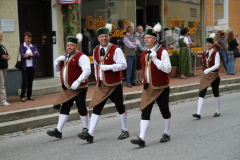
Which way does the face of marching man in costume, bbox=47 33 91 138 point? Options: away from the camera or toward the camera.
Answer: toward the camera

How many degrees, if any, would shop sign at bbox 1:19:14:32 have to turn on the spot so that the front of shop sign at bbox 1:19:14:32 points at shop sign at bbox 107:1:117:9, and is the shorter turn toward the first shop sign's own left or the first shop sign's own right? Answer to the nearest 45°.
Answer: approximately 135° to the first shop sign's own left

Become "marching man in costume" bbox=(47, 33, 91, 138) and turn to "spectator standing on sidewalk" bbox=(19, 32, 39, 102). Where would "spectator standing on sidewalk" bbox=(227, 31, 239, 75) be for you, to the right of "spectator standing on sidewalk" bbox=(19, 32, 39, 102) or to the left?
right

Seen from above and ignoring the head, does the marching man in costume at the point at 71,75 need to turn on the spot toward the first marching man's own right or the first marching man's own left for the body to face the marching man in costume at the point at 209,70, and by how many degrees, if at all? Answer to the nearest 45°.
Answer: approximately 180°

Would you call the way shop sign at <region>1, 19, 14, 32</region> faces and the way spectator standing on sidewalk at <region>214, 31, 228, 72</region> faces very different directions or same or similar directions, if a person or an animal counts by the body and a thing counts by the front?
same or similar directions

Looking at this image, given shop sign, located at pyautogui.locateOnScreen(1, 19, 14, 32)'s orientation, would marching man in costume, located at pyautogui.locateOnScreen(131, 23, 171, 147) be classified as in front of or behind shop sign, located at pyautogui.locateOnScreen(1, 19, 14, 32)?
in front

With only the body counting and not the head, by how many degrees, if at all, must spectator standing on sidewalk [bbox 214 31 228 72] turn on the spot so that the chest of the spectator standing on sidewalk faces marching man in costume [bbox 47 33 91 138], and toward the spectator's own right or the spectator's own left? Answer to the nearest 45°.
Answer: approximately 45° to the spectator's own right

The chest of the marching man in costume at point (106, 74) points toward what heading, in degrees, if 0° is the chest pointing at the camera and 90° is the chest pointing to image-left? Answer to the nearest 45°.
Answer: approximately 45°

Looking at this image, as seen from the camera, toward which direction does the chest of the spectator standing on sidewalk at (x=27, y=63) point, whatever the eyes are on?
toward the camera

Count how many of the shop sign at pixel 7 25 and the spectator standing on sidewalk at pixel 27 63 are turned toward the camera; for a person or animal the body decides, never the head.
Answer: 2

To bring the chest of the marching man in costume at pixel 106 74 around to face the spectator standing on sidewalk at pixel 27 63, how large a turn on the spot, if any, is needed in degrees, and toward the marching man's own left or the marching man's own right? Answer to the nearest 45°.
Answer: approximately 90° to the marching man's own right

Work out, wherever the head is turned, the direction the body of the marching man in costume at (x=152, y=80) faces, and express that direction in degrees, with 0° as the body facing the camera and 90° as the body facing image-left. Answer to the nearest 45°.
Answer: approximately 45°

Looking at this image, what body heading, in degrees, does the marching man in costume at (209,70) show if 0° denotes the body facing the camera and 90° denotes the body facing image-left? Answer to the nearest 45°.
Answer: approximately 45°
